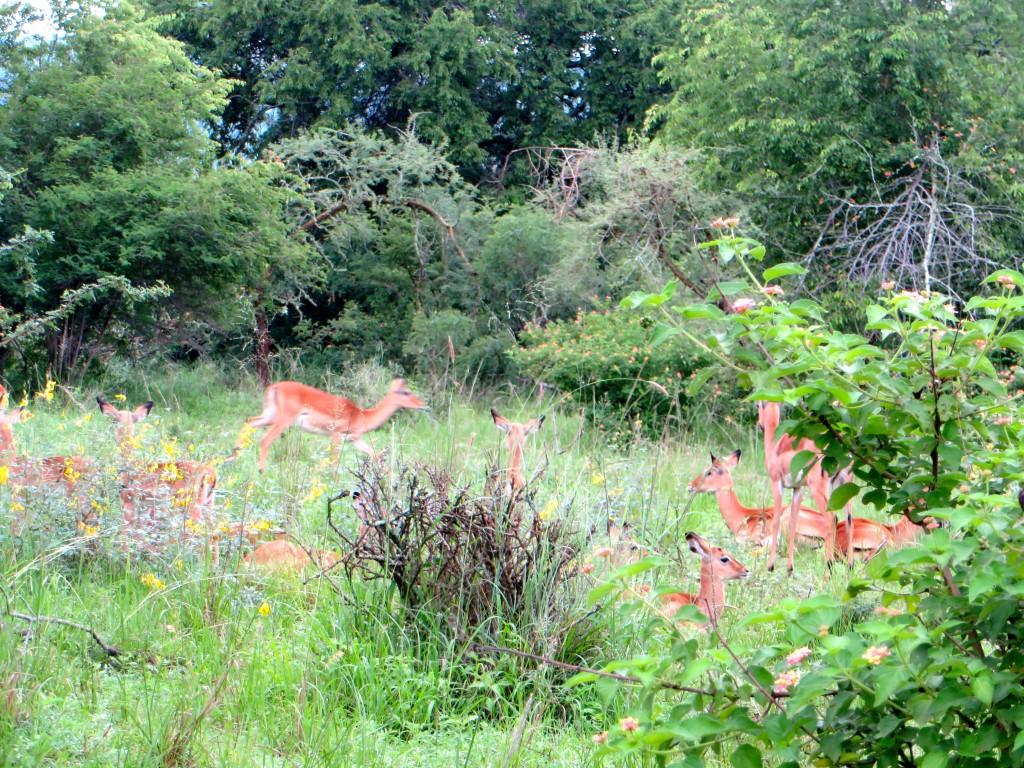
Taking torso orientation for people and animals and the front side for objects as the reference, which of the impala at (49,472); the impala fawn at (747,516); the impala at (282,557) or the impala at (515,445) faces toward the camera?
the impala at (515,445)

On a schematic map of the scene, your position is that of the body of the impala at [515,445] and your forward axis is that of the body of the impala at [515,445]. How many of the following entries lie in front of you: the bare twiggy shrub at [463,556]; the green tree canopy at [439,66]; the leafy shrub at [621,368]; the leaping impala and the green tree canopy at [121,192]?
1

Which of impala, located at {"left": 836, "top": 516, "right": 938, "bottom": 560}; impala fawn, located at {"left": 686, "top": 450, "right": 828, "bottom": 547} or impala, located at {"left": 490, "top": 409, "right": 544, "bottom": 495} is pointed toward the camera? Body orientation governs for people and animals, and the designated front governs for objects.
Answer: impala, located at {"left": 490, "top": 409, "right": 544, "bottom": 495}

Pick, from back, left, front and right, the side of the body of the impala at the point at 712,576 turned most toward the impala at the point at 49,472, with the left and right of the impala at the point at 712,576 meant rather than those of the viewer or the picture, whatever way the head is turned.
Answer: back

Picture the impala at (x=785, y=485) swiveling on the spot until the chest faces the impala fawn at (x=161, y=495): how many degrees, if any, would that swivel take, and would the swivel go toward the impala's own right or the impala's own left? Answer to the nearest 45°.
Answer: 0° — it already faces it

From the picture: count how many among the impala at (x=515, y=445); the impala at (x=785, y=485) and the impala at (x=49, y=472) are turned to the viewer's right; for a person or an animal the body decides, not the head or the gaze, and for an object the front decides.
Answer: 0

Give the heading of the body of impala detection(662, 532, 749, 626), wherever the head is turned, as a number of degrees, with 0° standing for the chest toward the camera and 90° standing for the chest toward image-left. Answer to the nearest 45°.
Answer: approximately 270°

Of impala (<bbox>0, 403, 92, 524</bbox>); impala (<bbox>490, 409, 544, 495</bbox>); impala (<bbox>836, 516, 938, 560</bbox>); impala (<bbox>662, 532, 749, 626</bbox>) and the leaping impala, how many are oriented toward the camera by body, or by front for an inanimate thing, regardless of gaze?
1

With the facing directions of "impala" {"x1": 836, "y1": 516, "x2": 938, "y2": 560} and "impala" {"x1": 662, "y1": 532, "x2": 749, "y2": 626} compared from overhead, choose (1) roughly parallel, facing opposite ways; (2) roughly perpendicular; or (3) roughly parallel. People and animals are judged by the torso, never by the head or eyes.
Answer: roughly parallel

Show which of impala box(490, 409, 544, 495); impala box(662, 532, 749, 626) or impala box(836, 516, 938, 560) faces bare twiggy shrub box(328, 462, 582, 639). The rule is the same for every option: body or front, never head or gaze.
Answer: impala box(490, 409, 544, 495)

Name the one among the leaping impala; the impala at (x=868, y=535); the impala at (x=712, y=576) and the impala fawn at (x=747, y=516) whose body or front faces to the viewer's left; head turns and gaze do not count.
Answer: the impala fawn

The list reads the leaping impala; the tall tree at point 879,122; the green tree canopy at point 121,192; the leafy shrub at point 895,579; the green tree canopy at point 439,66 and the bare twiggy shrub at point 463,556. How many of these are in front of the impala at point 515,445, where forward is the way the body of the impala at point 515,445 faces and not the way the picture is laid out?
2

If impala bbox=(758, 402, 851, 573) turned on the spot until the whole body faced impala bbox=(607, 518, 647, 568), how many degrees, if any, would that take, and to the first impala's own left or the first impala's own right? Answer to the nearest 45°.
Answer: approximately 45° to the first impala's own left

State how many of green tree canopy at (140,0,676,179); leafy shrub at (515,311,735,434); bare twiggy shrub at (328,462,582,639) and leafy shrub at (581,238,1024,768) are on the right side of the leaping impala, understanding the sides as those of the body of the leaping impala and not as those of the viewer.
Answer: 2

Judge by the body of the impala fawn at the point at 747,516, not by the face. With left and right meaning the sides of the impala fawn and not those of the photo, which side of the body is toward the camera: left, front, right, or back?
left

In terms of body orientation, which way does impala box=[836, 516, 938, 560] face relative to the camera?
to the viewer's right

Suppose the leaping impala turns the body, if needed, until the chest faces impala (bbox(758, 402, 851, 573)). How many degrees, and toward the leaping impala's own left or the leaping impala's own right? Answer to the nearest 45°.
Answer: approximately 45° to the leaping impala's own right
